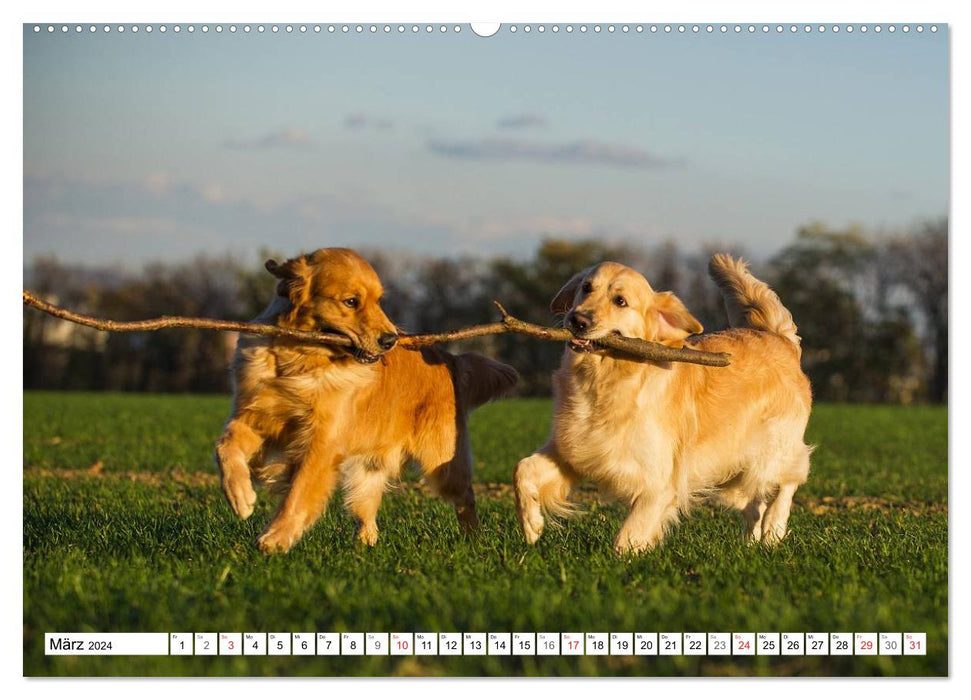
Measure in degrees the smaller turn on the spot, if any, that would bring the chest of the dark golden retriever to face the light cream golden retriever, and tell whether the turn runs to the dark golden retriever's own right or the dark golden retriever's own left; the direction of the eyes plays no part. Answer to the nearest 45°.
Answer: approximately 135° to the dark golden retriever's own left

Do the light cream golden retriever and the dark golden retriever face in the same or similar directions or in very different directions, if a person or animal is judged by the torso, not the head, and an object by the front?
same or similar directions

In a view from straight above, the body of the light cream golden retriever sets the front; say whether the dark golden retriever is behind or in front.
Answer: in front

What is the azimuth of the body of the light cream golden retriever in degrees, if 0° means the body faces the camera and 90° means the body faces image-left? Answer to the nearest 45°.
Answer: approximately 45°
